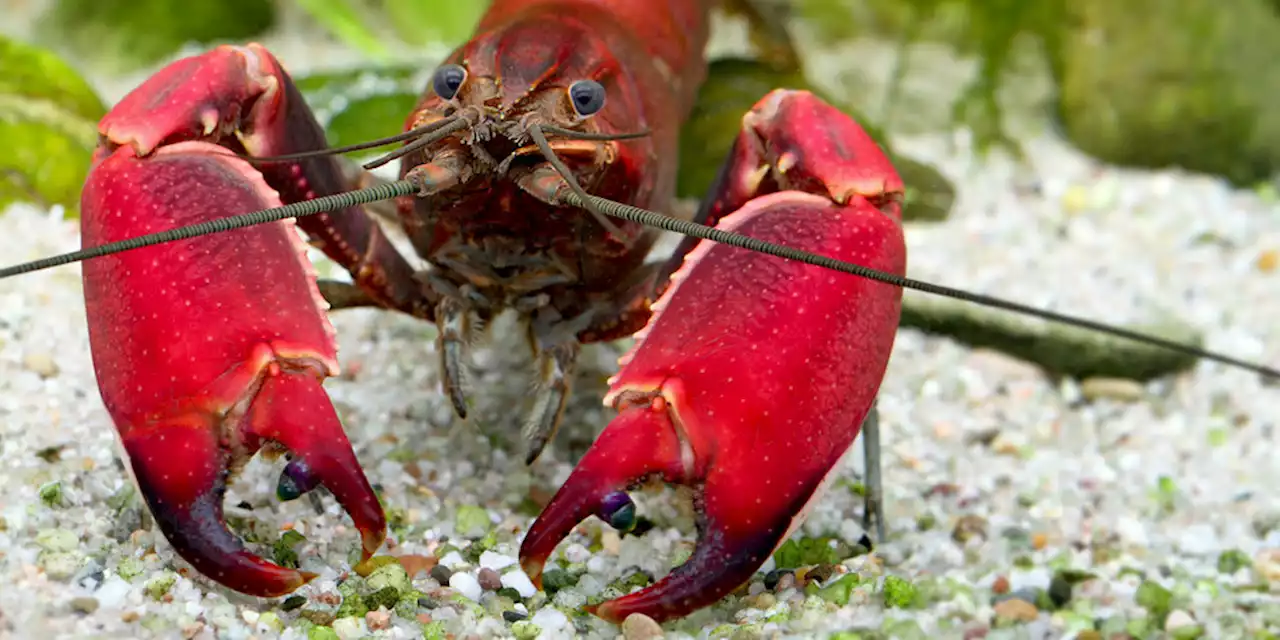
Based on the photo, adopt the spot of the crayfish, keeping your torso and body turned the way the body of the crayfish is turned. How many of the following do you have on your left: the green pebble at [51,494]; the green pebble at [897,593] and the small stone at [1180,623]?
2

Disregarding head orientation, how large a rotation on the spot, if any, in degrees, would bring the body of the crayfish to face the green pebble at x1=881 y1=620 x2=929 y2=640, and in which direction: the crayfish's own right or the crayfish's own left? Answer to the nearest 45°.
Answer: approximately 90° to the crayfish's own left

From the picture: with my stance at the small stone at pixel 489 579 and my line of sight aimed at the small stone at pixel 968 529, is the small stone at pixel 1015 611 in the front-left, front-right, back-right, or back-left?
front-right

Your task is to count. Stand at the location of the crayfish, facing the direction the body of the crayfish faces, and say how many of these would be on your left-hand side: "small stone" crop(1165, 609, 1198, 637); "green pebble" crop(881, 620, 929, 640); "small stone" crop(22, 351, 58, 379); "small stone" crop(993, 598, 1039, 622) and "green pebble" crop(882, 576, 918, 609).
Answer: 4

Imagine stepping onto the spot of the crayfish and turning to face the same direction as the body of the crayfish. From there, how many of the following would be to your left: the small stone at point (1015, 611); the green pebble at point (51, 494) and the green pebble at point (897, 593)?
2

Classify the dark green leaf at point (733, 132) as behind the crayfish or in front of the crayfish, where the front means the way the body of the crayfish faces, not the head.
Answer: behind

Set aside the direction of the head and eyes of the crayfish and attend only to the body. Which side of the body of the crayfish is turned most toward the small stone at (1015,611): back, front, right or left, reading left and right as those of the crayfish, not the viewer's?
left

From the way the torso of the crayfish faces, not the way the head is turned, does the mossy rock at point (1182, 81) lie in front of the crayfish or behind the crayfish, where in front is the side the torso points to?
behind

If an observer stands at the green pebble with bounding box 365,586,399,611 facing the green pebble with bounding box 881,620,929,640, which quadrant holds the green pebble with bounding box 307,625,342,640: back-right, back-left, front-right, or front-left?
back-right

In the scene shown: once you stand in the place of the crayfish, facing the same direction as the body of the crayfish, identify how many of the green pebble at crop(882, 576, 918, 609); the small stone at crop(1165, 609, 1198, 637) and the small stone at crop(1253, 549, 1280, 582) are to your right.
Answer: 0

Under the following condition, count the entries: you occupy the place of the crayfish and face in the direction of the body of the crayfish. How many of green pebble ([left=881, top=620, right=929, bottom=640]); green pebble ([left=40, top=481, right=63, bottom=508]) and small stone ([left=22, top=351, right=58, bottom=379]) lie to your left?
1

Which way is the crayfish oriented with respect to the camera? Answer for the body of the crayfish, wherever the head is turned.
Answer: toward the camera

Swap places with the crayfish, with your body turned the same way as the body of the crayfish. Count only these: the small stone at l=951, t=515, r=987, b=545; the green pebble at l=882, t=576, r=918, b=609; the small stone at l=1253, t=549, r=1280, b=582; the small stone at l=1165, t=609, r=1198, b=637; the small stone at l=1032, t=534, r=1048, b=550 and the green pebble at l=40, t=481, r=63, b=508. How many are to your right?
1
